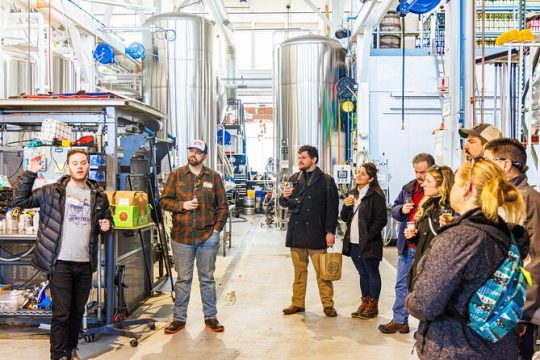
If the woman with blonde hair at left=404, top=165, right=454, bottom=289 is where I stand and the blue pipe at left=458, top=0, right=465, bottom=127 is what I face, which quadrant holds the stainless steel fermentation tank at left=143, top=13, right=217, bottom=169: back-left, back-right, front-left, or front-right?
front-left

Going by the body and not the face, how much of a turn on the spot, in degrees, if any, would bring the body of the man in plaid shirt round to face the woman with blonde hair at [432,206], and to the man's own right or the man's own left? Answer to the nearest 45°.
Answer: approximately 45° to the man's own left

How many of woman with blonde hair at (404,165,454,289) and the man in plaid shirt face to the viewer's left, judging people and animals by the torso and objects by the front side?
1

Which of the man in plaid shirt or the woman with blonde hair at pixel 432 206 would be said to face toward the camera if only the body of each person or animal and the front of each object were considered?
the man in plaid shirt

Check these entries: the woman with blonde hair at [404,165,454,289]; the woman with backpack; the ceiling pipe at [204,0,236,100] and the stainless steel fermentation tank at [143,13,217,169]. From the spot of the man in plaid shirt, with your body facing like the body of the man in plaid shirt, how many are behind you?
2

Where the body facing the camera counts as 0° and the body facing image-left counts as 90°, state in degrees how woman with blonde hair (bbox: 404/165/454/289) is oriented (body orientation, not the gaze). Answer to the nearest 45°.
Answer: approximately 90°

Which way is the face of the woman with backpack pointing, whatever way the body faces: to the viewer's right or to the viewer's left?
to the viewer's left

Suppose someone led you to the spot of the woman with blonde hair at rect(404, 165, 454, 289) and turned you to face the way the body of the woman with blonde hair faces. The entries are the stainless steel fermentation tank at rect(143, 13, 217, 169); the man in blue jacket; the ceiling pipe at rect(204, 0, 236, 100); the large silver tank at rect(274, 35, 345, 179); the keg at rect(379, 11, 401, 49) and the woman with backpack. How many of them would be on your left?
1

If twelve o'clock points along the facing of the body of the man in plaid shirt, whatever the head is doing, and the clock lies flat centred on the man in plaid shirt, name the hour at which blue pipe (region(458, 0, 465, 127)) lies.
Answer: The blue pipe is roughly at 9 o'clock from the man in plaid shirt.

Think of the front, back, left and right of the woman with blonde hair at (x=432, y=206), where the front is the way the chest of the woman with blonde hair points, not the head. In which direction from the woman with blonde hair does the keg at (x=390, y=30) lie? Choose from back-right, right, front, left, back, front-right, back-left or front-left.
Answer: right

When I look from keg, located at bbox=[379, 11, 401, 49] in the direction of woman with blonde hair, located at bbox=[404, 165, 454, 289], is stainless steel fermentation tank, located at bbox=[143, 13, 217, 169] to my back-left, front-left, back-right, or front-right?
front-right

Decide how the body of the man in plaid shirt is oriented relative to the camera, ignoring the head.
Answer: toward the camera

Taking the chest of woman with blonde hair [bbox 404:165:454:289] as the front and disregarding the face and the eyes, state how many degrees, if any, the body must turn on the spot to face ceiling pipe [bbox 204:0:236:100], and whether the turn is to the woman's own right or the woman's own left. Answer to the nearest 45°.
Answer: approximately 45° to the woman's own right

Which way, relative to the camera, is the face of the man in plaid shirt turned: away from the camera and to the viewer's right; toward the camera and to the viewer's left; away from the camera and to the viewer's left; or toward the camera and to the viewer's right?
toward the camera and to the viewer's left

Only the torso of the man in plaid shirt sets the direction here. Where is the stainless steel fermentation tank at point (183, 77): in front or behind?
behind

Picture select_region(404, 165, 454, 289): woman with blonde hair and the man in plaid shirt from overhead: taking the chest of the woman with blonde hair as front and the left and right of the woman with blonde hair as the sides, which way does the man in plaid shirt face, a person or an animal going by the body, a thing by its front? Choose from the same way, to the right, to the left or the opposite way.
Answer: to the left
